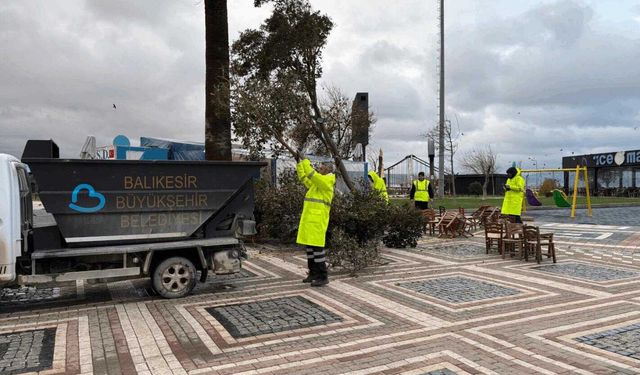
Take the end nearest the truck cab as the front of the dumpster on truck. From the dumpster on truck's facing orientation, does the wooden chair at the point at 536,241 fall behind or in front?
behind

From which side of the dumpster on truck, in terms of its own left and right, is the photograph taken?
left

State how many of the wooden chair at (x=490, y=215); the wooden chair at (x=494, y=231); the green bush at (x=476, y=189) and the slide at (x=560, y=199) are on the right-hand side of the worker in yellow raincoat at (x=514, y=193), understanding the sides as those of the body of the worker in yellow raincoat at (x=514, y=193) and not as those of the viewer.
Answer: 3

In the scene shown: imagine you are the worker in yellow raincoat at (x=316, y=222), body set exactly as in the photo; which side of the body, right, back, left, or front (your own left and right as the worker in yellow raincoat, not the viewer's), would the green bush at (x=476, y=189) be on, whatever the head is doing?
right
